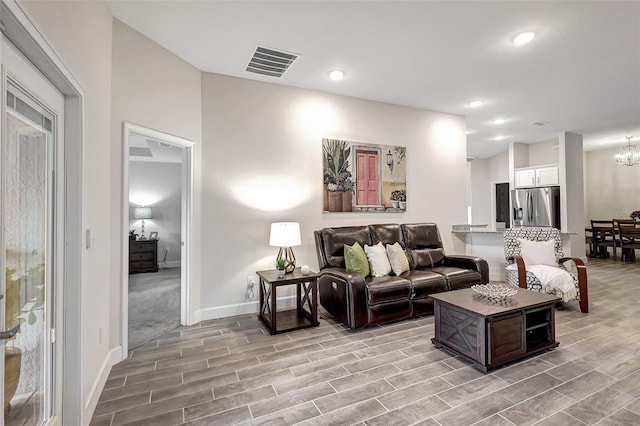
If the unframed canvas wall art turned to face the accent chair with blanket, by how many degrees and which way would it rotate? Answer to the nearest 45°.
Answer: approximately 45° to its left

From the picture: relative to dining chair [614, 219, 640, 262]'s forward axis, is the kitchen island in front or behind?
behind

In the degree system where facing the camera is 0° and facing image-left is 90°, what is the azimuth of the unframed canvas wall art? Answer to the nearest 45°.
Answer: approximately 315°

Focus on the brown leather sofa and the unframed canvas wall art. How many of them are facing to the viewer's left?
0

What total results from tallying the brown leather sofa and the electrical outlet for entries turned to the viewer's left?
0

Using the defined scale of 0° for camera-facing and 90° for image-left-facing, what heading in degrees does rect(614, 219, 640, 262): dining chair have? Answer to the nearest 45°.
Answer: approximately 225°

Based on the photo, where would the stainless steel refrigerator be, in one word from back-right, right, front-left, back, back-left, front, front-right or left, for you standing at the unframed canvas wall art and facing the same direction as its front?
left

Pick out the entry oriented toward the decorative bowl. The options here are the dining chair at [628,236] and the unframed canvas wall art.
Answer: the unframed canvas wall art

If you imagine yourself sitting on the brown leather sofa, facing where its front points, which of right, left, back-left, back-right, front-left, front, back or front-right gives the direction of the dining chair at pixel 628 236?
left

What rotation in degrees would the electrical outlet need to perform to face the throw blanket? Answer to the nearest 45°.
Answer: approximately 45° to its left

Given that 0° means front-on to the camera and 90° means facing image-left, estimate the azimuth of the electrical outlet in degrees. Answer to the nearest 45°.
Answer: approximately 315°

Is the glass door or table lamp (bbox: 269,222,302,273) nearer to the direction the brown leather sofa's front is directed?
the glass door

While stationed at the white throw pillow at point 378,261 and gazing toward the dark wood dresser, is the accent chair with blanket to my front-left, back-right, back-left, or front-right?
back-right

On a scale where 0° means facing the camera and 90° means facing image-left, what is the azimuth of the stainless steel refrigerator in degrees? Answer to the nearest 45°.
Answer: approximately 45°
